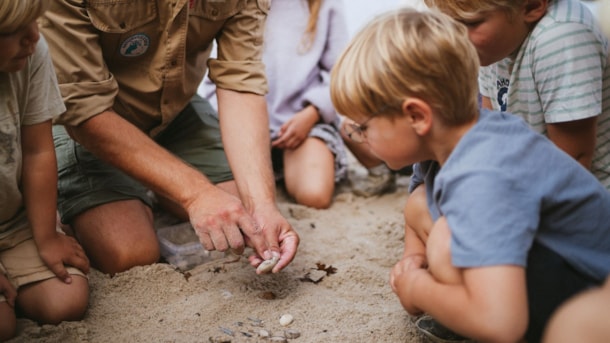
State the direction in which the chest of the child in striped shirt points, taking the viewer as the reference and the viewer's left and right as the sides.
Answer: facing the viewer and to the left of the viewer

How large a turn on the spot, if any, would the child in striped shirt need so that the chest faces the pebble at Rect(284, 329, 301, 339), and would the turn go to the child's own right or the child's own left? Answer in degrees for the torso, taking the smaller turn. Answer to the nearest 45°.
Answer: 0° — they already face it

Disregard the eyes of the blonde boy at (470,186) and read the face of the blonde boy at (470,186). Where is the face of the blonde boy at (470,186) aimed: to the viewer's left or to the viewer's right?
to the viewer's left

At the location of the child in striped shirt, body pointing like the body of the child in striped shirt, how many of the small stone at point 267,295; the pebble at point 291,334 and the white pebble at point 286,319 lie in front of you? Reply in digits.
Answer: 3

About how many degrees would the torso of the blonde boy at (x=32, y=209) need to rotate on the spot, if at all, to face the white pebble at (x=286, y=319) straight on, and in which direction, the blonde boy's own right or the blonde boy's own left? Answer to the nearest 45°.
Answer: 0° — they already face it

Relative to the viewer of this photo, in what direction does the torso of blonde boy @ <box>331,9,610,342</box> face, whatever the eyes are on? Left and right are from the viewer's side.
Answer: facing to the left of the viewer

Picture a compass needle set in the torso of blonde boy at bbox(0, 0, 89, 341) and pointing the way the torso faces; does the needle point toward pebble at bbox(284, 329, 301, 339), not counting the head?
yes
